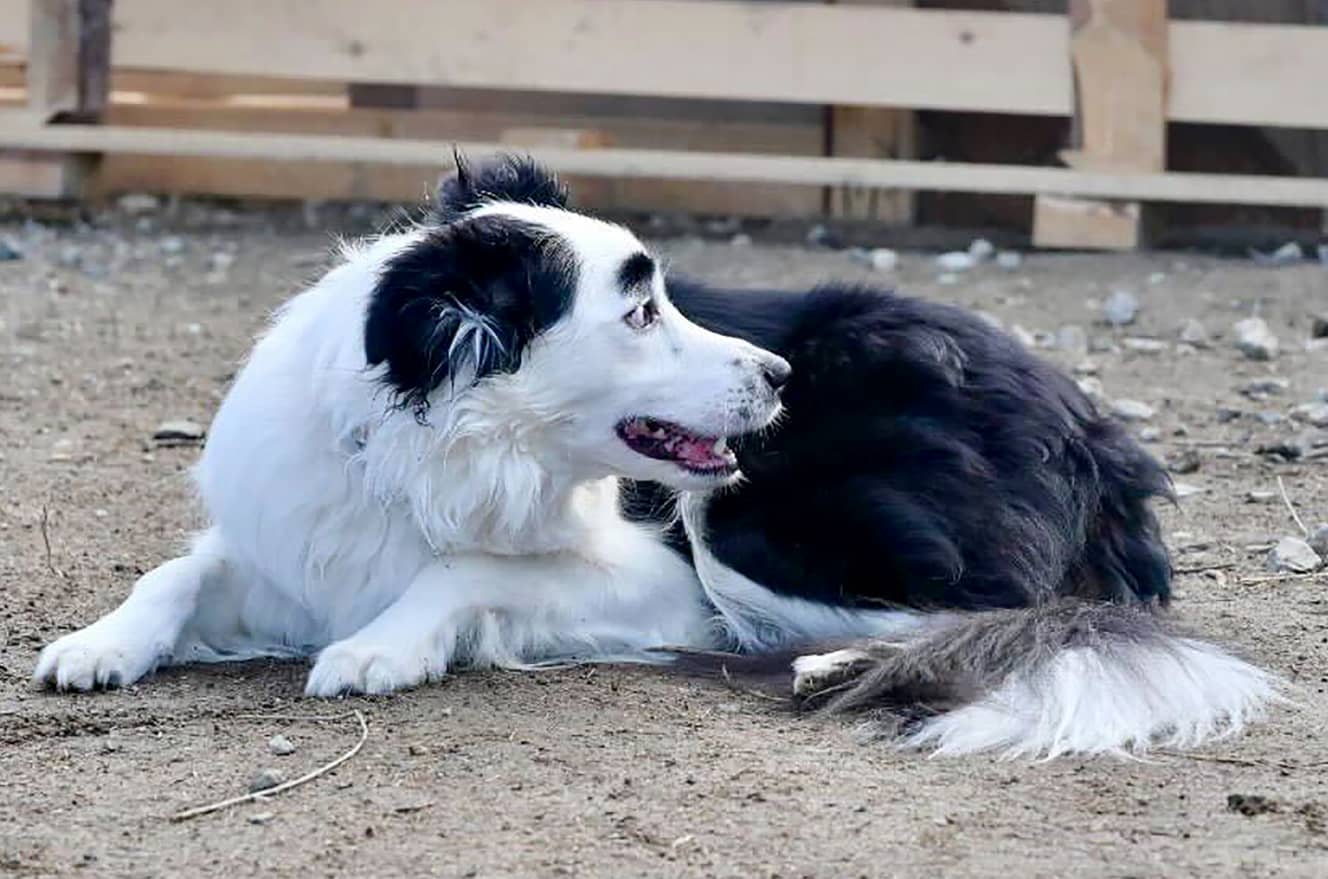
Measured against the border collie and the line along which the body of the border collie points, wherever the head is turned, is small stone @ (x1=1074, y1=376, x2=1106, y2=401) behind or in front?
behind

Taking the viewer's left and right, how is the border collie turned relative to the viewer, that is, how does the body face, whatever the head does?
facing the viewer and to the left of the viewer

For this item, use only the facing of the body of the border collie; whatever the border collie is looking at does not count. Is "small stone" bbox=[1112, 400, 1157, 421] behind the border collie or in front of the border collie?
behind

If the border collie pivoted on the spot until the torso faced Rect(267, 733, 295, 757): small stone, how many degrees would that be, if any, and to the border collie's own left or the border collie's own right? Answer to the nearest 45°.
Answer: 0° — it already faces it

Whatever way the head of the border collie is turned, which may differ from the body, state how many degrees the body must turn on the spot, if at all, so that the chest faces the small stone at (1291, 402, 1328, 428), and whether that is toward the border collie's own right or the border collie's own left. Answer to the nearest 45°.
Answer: approximately 180°

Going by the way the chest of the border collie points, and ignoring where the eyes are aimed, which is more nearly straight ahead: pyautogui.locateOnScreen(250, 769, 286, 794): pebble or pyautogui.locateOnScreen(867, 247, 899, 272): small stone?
the pebble

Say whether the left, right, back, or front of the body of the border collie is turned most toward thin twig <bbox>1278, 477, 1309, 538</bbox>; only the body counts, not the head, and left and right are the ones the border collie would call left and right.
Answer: back

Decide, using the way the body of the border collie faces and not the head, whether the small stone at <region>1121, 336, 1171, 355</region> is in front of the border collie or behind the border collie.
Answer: behind
